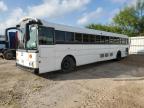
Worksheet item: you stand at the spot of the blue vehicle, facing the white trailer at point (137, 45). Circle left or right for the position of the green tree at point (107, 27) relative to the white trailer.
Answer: left

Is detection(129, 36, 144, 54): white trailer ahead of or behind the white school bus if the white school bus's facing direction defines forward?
behind

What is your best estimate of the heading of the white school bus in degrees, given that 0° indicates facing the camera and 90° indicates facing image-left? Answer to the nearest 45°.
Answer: approximately 45°

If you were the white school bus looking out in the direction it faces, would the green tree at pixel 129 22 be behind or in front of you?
behind

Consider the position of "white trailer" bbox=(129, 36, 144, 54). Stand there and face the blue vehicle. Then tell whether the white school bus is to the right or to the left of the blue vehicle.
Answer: left

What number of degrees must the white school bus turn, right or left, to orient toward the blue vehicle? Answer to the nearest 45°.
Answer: approximately 90° to its right

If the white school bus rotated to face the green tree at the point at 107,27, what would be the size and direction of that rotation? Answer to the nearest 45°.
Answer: approximately 135° to its right
